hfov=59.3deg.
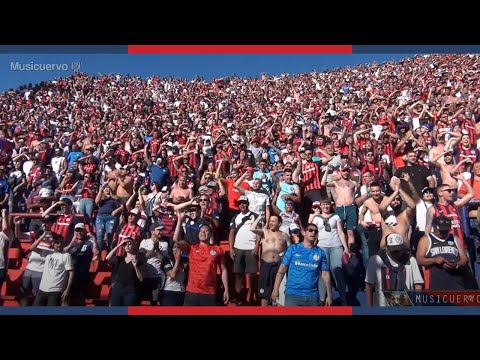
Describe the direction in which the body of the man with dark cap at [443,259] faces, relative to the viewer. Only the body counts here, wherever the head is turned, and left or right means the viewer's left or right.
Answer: facing the viewer

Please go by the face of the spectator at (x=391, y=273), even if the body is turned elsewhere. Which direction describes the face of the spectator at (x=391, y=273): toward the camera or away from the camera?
toward the camera

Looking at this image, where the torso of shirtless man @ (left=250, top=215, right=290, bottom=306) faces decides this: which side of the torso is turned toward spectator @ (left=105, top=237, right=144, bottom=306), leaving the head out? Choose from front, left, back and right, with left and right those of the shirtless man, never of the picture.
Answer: right

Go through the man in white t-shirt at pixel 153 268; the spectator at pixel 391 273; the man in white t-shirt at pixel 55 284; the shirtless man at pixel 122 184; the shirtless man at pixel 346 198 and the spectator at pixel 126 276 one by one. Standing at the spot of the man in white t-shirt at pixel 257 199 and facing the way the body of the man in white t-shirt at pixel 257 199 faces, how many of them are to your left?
2

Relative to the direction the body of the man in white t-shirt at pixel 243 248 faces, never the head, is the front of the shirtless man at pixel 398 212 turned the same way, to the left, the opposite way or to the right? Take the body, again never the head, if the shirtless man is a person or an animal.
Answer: the same way

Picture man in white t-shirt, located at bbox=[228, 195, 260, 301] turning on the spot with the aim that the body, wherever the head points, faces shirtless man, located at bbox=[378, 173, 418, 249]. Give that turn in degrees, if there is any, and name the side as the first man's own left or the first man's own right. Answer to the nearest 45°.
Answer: approximately 90° to the first man's own left

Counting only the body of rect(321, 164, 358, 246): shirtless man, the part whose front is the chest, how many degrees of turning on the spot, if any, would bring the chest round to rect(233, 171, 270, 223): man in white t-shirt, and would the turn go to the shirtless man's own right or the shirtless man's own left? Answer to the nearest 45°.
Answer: approximately 90° to the shirtless man's own right

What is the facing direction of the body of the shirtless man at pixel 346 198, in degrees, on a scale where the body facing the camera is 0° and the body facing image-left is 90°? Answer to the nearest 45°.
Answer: approximately 0°

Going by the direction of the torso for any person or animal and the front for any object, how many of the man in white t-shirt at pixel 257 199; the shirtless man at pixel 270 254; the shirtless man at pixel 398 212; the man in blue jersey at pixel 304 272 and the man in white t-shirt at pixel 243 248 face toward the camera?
5

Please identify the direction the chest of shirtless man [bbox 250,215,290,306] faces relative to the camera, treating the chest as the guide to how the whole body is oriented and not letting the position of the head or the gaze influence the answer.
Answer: toward the camera

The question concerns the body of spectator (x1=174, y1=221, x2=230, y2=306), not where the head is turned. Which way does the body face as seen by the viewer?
toward the camera

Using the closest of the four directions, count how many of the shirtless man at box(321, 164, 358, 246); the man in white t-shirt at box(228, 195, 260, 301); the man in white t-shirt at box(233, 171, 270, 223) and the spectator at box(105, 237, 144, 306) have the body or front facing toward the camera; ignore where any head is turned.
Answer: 4

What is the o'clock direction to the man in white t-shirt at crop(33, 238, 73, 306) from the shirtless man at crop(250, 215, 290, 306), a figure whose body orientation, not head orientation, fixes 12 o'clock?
The man in white t-shirt is roughly at 3 o'clock from the shirtless man.

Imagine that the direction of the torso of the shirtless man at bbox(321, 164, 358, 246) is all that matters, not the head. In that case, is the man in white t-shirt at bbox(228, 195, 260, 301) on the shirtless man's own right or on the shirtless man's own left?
on the shirtless man's own right

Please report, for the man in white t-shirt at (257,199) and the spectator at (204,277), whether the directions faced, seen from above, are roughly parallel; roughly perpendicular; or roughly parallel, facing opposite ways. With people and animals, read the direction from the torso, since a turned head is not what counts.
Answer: roughly parallel

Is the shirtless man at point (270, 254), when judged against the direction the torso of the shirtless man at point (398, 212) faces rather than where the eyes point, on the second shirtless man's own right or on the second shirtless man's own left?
on the second shirtless man's own right

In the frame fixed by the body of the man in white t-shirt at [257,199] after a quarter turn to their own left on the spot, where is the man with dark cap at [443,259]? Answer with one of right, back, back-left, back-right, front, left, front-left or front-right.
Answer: front
